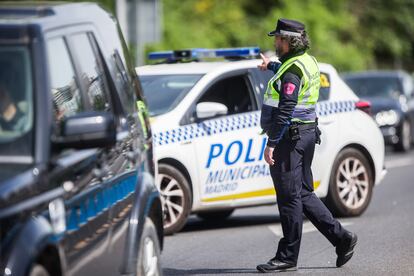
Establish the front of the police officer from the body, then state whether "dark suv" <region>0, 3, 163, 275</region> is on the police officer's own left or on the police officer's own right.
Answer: on the police officer's own left

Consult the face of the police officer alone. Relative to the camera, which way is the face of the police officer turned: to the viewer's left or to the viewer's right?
to the viewer's left

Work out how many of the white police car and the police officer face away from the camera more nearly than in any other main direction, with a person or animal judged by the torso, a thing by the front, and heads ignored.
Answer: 0

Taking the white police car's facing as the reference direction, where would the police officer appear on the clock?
The police officer is roughly at 10 o'clock from the white police car.

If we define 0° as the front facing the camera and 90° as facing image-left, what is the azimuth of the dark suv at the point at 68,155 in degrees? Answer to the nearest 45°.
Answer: approximately 45°

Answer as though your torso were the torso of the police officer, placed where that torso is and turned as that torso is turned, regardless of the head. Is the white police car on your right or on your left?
on your right

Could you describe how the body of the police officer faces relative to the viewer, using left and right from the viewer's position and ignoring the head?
facing to the left of the viewer

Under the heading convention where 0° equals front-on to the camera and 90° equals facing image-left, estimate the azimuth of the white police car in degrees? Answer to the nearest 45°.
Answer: approximately 45°
